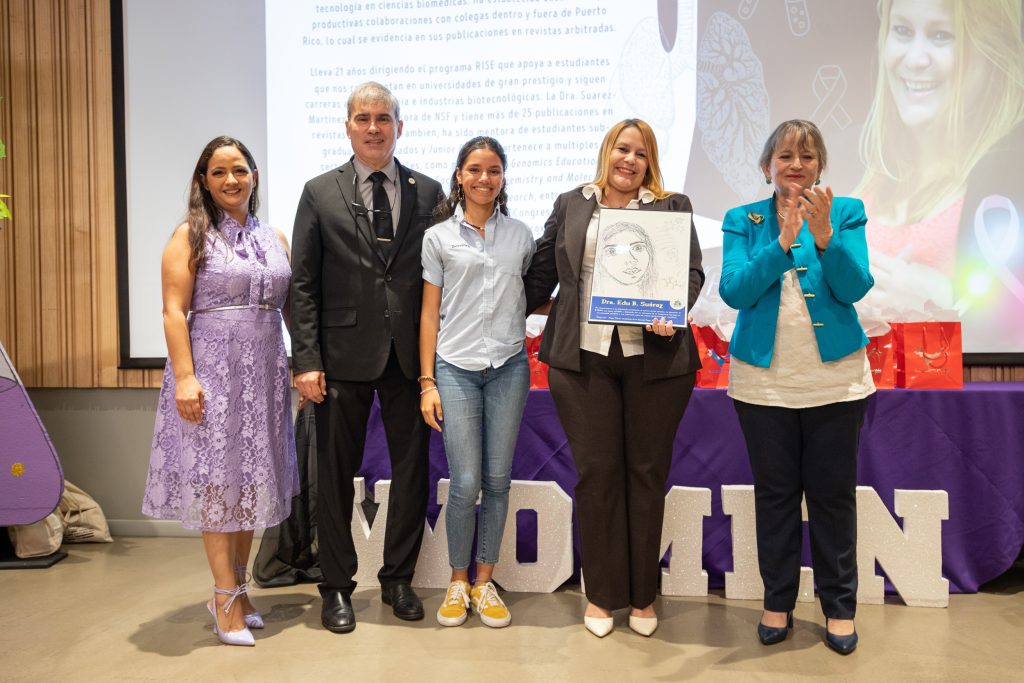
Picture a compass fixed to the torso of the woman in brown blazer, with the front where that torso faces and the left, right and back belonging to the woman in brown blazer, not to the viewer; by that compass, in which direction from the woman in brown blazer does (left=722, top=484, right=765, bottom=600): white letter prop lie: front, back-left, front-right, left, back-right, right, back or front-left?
back-left

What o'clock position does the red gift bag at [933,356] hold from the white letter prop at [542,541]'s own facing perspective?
The red gift bag is roughly at 9 o'clock from the white letter prop.

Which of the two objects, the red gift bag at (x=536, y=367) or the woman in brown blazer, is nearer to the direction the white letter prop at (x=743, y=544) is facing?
the woman in brown blazer

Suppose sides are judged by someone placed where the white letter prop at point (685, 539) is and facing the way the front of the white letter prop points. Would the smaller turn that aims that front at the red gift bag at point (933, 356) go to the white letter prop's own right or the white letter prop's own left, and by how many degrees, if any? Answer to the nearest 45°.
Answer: approximately 90° to the white letter prop's own left

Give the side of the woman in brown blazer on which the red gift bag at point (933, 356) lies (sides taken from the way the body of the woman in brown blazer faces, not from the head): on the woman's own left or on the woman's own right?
on the woman's own left

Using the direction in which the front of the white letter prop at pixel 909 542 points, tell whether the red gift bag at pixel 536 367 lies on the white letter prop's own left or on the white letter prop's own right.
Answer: on the white letter prop's own right

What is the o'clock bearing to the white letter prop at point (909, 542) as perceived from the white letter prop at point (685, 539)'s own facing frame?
the white letter prop at point (909, 542) is roughly at 9 o'clock from the white letter prop at point (685, 539).
